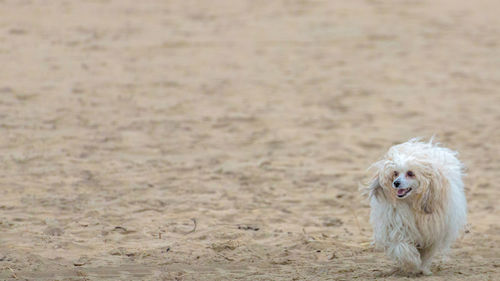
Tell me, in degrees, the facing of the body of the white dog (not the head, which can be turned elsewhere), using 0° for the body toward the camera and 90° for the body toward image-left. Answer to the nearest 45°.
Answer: approximately 45°
